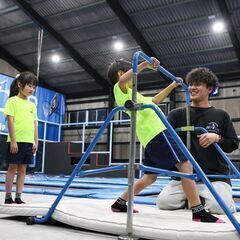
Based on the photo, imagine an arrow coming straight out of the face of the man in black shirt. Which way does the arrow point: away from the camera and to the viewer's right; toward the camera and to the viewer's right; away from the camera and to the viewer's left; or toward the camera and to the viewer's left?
toward the camera and to the viewer's left

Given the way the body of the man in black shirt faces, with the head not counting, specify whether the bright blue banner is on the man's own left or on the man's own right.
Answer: on the man's own right

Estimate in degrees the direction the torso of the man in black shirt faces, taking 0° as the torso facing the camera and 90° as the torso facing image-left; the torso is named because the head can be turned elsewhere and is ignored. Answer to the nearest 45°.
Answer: approximately 45°
